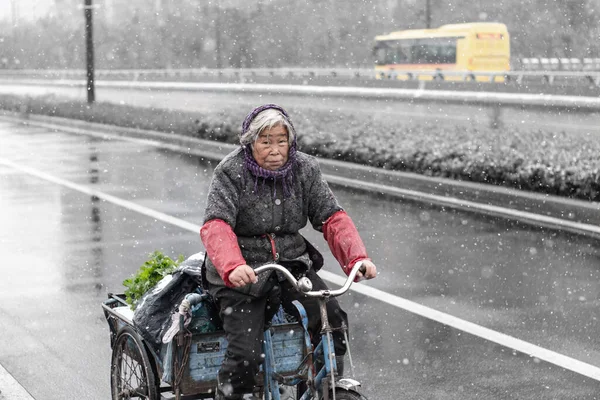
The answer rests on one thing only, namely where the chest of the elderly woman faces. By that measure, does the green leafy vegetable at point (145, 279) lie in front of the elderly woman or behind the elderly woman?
behind

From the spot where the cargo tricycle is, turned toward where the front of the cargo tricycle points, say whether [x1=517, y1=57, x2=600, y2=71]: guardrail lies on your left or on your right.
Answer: on your left

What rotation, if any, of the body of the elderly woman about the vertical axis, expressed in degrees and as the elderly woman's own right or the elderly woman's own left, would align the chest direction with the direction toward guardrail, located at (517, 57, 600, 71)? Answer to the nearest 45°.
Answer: approximately 135° to the elderly woman's own left

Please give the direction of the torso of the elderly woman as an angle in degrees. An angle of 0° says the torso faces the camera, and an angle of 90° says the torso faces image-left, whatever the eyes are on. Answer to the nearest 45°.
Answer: approximately 315°
